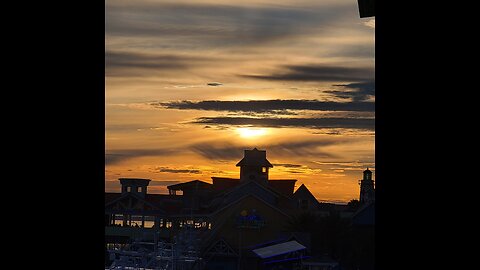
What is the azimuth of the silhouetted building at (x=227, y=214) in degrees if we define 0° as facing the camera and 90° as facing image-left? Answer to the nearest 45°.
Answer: approximately 0°

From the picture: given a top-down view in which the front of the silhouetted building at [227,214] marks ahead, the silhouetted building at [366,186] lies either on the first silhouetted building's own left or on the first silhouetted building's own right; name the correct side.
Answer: on the first silhouetted building's own left
